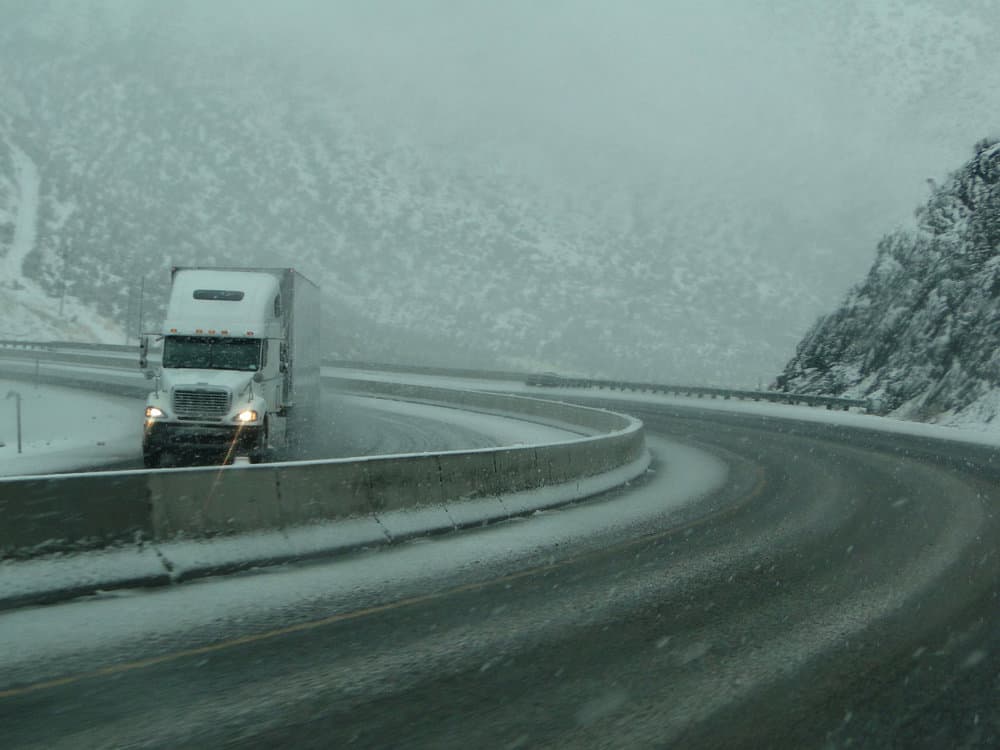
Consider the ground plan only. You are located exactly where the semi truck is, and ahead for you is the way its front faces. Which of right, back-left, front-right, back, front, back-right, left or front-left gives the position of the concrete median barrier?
front

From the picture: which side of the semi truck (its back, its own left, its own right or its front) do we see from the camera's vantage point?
front
